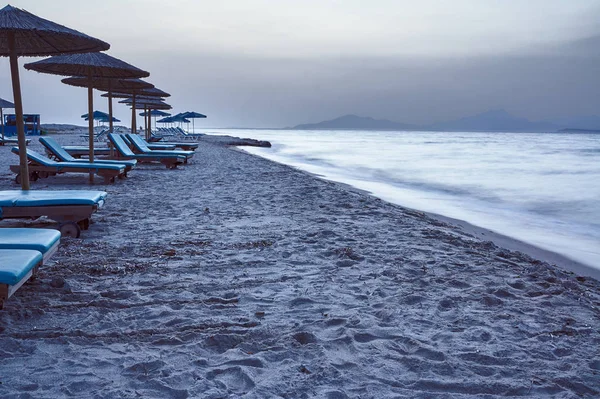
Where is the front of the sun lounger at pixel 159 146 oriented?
to the viewer's right

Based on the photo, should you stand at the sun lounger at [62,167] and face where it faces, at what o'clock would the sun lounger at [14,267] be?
the sun lounger at [14,267] is roughly at 3 o'clock from the sun lounger at [62,167].

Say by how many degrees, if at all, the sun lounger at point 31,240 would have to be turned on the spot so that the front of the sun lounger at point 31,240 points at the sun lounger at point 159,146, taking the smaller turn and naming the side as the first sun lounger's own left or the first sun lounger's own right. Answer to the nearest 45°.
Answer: approximately 90° to the first sun lounger's own left

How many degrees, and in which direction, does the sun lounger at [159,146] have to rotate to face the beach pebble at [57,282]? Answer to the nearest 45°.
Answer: approximately 90° to its right

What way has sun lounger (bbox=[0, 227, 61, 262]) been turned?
to the viewer's right

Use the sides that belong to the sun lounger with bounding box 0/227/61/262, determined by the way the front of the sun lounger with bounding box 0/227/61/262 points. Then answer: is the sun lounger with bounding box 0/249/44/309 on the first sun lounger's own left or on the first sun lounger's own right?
on the first sun lounger's own right

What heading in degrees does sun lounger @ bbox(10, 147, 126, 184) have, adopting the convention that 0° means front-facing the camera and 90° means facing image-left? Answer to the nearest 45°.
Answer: approximately 270°
